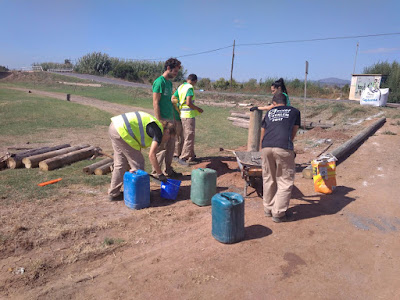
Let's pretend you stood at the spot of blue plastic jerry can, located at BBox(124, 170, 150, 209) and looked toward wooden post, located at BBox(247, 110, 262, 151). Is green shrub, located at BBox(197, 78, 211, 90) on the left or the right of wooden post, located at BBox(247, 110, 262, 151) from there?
left

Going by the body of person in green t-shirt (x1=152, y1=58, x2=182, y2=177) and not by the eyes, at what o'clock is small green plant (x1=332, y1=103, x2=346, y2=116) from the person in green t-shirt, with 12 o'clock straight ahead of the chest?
The small green plant is roughly at 9 o'clock from the person in green t-shirt.

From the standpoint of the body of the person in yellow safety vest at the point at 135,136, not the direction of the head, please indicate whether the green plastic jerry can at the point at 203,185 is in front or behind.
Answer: in front

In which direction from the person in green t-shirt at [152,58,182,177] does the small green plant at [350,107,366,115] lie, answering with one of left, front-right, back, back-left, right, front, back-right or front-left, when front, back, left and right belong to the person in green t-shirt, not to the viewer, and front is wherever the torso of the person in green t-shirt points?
left

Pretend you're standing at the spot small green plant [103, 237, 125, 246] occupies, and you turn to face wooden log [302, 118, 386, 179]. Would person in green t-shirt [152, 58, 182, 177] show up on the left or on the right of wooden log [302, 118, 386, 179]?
left

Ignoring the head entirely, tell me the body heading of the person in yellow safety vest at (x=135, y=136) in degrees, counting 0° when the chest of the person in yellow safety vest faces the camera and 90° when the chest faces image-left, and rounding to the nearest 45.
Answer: approximately 270°

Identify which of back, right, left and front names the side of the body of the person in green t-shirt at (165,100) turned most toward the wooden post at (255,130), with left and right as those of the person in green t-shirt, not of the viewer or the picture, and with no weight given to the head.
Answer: left

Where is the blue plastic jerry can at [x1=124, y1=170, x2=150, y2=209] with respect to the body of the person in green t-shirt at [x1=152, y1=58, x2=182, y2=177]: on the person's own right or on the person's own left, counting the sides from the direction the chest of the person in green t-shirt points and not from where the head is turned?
on the person's own right

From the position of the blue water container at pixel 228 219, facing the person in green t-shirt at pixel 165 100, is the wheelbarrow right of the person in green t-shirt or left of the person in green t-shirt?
right

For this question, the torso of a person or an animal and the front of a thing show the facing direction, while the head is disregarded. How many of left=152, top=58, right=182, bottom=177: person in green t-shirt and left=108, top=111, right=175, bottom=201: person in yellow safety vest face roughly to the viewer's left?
0
